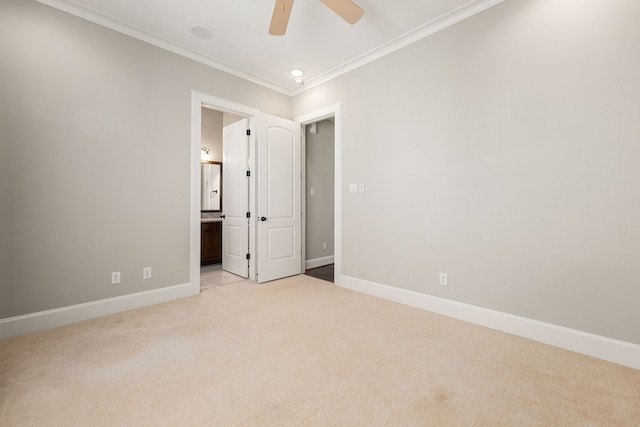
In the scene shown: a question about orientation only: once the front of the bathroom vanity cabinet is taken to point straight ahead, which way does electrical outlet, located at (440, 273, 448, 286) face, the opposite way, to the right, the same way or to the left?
to the right

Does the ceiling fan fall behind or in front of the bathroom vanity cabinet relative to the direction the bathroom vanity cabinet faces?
in front

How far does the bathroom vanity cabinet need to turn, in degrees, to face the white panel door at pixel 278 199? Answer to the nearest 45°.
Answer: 0° — it already faces it

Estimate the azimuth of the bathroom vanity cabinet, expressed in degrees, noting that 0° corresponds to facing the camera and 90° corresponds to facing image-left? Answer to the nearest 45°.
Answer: approximately 315°

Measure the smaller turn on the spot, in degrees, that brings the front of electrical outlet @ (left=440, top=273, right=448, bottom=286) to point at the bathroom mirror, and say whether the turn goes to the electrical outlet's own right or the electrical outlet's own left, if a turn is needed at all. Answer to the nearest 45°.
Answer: approximately 90° to the electrical outlet's own right
